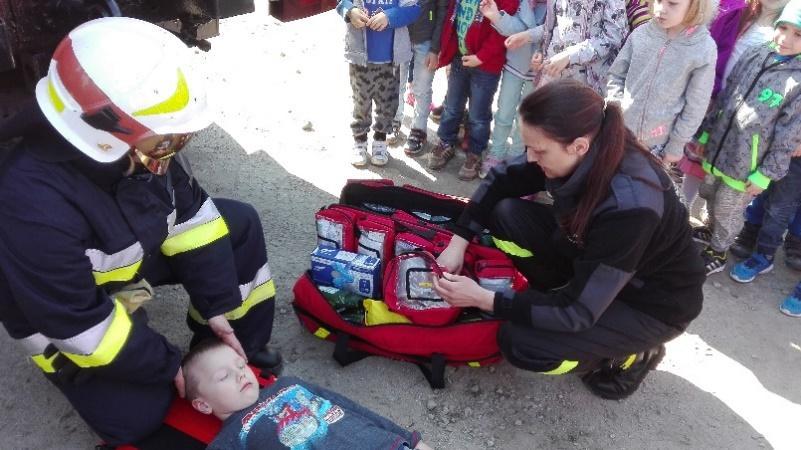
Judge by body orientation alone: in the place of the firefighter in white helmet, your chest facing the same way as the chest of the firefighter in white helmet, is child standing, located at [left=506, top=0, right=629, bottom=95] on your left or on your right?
on your left

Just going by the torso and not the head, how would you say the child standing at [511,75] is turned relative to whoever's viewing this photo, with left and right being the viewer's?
facing the viewer and to the left of the viewer

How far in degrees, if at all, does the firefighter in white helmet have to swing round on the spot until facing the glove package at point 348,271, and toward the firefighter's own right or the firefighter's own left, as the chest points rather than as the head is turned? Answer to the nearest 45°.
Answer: approximately 45° to the firefighter's own left

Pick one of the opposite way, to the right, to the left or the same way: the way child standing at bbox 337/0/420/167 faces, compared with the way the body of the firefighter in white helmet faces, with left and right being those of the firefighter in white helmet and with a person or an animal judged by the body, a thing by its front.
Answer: to the right

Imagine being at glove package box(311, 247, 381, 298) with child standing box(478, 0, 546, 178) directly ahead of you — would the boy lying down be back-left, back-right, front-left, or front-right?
back-right

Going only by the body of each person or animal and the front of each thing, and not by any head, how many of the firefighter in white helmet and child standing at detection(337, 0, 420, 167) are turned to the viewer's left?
0

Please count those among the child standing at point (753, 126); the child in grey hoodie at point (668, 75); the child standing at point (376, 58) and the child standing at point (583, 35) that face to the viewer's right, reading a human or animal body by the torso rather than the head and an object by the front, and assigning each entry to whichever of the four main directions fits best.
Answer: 0

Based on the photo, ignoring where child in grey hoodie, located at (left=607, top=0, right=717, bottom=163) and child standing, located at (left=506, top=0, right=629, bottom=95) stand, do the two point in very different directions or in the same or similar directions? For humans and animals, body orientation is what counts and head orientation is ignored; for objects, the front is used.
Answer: same or similar directions

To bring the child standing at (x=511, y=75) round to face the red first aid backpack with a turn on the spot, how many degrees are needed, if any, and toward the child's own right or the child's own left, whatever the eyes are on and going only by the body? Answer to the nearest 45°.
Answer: approximately 45° to the child's own left

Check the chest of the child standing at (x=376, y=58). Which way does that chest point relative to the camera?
toward the camera

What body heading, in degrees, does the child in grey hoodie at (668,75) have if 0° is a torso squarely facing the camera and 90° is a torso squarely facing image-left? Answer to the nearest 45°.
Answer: approximately 45°

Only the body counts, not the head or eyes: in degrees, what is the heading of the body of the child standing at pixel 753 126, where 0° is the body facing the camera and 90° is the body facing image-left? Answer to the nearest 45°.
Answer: approximately 45°

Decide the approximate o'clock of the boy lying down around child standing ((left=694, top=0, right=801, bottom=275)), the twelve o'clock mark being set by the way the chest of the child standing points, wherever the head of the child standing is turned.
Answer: The boy lying down is roughly at 11 o'clock from the child standing.

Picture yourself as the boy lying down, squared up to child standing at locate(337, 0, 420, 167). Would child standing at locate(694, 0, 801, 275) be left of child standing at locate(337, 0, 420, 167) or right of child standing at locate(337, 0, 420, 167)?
right

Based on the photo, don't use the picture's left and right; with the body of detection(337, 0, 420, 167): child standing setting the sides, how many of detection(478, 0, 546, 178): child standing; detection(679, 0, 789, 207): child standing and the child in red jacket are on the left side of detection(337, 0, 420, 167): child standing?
3
